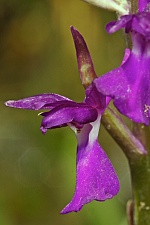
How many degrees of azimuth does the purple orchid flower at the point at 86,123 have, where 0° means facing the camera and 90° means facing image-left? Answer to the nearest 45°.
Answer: approximately 90°

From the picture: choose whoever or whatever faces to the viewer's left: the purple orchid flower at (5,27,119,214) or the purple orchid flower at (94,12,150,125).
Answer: the purple orchid flower at (5,27,119,214)

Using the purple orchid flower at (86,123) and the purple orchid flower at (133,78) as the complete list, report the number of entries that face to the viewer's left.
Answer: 1

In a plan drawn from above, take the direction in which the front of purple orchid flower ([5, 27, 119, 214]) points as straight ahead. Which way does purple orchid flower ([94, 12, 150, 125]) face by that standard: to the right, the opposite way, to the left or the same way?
to the left
